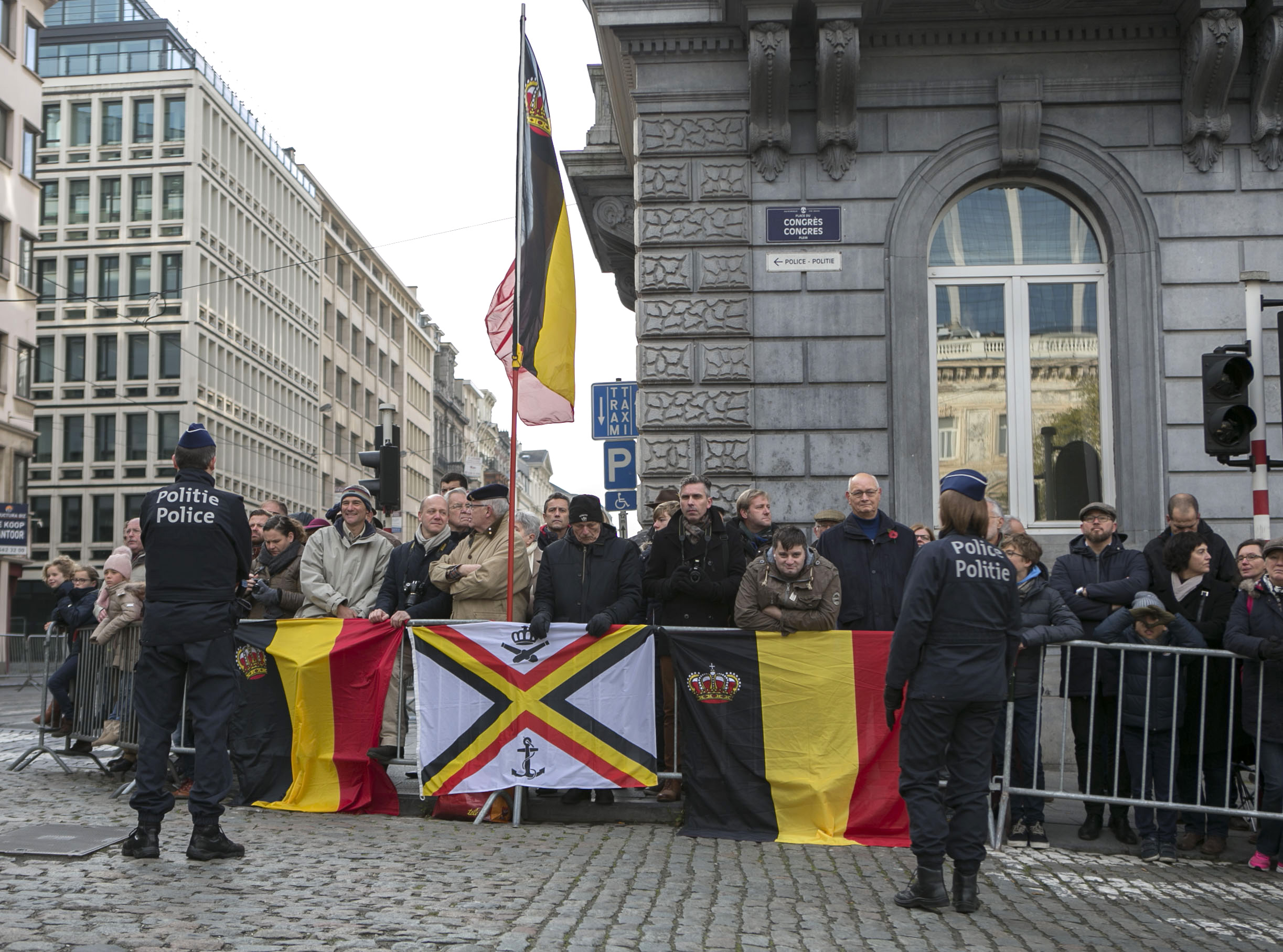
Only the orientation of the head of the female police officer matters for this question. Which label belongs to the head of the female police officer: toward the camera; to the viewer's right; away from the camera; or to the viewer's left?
away from the camera

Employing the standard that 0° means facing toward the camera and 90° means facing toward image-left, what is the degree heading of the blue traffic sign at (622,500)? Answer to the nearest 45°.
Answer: approximately 0°

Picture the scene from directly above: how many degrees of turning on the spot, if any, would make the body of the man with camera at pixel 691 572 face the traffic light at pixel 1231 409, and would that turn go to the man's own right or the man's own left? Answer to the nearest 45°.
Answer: approximately 90° to the man's own left

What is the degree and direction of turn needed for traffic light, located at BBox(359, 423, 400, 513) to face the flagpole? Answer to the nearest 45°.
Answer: approximately 90° to its left

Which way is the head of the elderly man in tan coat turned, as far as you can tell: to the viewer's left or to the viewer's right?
to the viewer's left

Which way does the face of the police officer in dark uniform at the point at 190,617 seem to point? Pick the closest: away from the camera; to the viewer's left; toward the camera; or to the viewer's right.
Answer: away from the camera

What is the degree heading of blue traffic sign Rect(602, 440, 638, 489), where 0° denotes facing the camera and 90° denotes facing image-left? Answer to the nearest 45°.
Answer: approximately 0°

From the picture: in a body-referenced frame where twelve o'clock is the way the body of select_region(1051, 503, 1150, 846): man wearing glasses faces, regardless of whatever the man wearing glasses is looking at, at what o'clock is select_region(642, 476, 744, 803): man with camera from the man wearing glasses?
The man with camera is roughly at 3 o'clock from the man wearing glasses.
